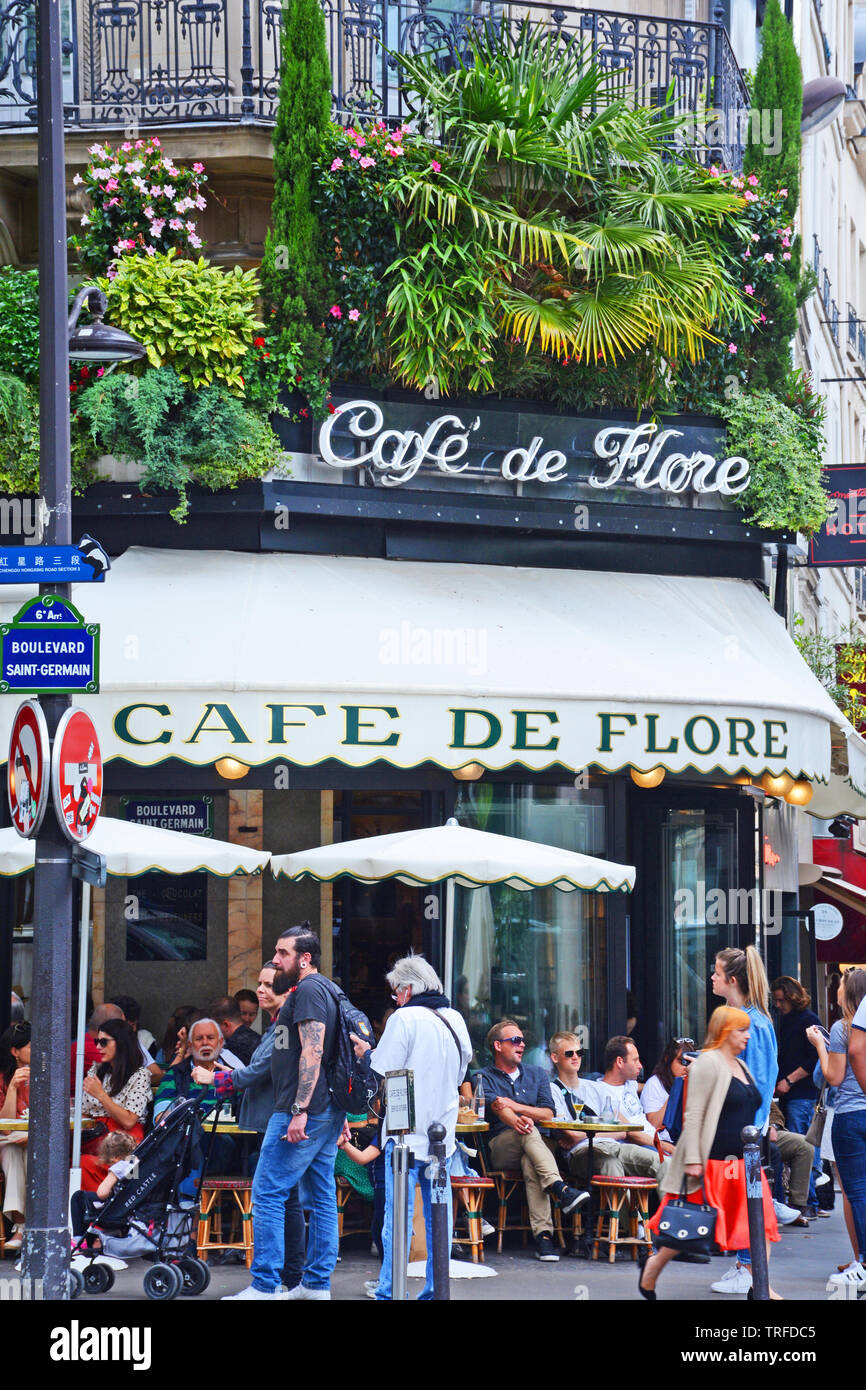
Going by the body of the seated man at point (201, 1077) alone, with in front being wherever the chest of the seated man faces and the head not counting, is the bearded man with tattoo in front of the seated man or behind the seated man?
in front

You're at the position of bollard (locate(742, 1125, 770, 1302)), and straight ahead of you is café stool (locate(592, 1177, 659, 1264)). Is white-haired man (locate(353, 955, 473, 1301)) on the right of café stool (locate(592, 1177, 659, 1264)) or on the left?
left

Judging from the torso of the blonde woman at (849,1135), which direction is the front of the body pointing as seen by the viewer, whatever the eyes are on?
to the viewer's left

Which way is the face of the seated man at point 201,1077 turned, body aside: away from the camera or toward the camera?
toward the camera

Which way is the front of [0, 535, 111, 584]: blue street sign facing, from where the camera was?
facing the viewer

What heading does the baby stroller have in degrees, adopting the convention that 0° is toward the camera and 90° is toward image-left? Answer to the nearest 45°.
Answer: approximately 90°

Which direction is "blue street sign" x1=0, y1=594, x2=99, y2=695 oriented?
toward the camera

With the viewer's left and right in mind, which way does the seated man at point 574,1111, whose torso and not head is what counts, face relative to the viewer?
facing the viewer and to the right of the viewer

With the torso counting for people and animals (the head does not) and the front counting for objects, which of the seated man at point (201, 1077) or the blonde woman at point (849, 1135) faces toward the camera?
the seated man

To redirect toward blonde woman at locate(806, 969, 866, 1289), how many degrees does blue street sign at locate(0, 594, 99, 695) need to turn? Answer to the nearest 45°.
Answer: approximately 90° to its left

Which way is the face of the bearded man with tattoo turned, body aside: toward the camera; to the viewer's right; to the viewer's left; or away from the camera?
to the viewer's left

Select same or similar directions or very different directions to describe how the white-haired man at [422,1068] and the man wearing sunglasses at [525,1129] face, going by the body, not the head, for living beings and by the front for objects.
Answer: very different directions
